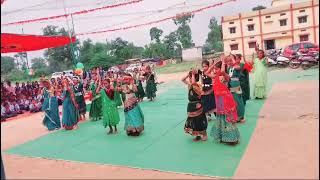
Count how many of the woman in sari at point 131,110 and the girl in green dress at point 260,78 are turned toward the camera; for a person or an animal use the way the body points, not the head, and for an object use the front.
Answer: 2

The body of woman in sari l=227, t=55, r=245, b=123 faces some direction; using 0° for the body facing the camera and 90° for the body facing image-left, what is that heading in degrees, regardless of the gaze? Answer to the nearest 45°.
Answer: approximately 45°

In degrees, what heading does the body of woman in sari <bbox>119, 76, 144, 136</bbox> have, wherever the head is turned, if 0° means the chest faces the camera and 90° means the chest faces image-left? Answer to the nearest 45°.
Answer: approximately 0°

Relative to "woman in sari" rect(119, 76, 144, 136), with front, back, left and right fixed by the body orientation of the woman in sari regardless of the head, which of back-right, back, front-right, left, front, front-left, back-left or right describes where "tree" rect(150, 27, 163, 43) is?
back

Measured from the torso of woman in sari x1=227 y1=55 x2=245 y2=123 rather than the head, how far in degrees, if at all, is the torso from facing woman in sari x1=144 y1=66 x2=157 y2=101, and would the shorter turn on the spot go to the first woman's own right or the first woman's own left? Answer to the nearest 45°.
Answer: approximately 90° to the first woman's own right

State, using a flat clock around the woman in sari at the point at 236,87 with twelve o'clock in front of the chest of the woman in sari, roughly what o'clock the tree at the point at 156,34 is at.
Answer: The tree is roughly at 4 o'clock from the woman in sari.

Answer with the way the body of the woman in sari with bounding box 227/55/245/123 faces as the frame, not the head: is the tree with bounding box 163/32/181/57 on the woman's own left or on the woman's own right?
on the woman's own right

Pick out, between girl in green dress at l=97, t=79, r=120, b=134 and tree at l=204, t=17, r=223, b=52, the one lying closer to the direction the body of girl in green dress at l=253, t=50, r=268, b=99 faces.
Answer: the girl in green dress
